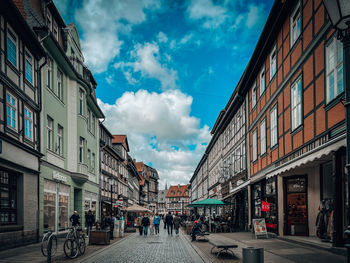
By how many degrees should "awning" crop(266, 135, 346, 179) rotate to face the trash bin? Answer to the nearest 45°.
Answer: approximately 45° to its left

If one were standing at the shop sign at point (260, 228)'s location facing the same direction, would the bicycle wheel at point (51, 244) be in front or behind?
in front

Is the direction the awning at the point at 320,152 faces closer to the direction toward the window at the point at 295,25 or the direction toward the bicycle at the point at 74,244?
the bicycle

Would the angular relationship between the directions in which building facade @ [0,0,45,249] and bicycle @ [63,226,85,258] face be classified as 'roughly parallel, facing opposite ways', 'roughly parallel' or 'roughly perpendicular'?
roughly perpendicular

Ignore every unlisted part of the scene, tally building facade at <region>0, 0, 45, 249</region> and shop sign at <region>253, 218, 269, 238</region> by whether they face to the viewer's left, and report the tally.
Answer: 0

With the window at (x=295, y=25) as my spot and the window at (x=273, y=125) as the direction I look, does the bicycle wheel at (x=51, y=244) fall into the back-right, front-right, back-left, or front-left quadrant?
back-left

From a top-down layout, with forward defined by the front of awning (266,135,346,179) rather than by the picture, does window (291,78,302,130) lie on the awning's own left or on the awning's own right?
on the awning's own right
